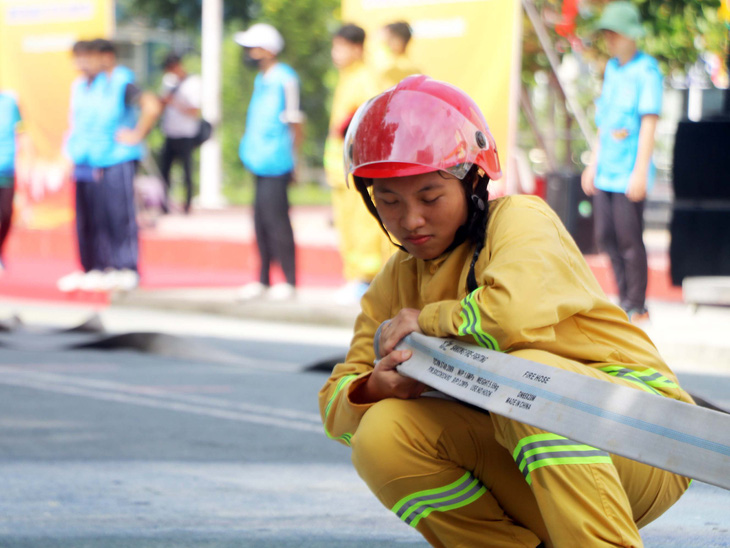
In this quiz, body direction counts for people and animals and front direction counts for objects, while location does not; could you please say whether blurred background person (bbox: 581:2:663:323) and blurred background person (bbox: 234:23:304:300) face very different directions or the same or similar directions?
same or similar directions

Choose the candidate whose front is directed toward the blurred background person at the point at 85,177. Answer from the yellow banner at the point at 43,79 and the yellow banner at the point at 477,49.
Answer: the yellow banner at the point at 43,79

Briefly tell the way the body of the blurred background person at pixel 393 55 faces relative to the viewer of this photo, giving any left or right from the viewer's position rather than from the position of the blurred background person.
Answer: facing the viewer and to the left of the viewer

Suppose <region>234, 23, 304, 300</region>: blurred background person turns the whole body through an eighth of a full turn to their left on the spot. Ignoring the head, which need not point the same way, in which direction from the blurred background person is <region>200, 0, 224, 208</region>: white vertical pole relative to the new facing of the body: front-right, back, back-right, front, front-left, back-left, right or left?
back-right

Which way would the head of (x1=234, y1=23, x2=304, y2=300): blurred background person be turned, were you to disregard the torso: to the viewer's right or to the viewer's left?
to the viewer's left

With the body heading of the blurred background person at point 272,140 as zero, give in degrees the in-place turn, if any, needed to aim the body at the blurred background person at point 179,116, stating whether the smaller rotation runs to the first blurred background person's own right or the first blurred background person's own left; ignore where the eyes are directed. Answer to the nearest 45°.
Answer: approximately 90° to the first blurred background person's own right

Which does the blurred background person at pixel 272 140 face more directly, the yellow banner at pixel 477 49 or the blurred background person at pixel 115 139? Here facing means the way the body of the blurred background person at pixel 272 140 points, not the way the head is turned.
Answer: the blurred background person

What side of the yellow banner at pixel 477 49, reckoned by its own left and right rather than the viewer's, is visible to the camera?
front

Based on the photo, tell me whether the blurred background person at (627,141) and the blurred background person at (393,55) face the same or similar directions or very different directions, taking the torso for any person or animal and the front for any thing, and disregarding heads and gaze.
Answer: same or similar directions
